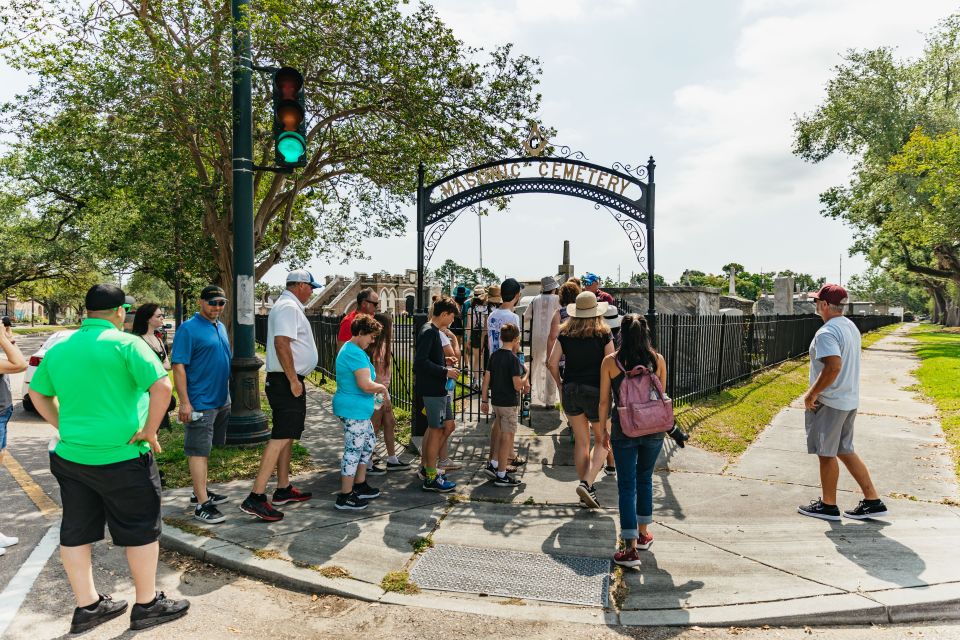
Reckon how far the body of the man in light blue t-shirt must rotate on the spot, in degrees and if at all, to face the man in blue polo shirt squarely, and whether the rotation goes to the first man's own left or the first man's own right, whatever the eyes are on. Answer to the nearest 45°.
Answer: approximately 45° to the first man's own left

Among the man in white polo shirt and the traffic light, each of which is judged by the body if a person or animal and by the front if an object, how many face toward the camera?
1

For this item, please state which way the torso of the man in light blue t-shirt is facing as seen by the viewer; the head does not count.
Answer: to the viewer's left

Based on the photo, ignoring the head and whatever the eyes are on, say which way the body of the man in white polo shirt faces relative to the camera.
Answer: to the viewer's right

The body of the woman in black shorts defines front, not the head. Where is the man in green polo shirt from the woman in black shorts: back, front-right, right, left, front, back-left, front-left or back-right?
back-left

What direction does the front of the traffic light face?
toward the camera

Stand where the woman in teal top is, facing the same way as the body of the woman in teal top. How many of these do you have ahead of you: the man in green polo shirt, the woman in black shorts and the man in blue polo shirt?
1

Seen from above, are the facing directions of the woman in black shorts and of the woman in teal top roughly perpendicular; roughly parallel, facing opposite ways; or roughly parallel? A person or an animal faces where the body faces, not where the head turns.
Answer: roughly perpendicular

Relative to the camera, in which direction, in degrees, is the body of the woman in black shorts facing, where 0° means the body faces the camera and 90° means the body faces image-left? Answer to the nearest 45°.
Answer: approximately 180°

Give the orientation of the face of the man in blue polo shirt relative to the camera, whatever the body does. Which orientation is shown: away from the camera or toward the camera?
toward the camera

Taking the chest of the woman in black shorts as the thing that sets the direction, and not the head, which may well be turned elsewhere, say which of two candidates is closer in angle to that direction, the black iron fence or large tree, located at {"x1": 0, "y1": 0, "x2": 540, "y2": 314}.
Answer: the black iron fence

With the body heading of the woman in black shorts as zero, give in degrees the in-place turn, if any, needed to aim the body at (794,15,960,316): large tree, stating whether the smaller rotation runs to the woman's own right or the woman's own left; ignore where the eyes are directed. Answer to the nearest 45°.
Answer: approximately 45° to the woman's own right
